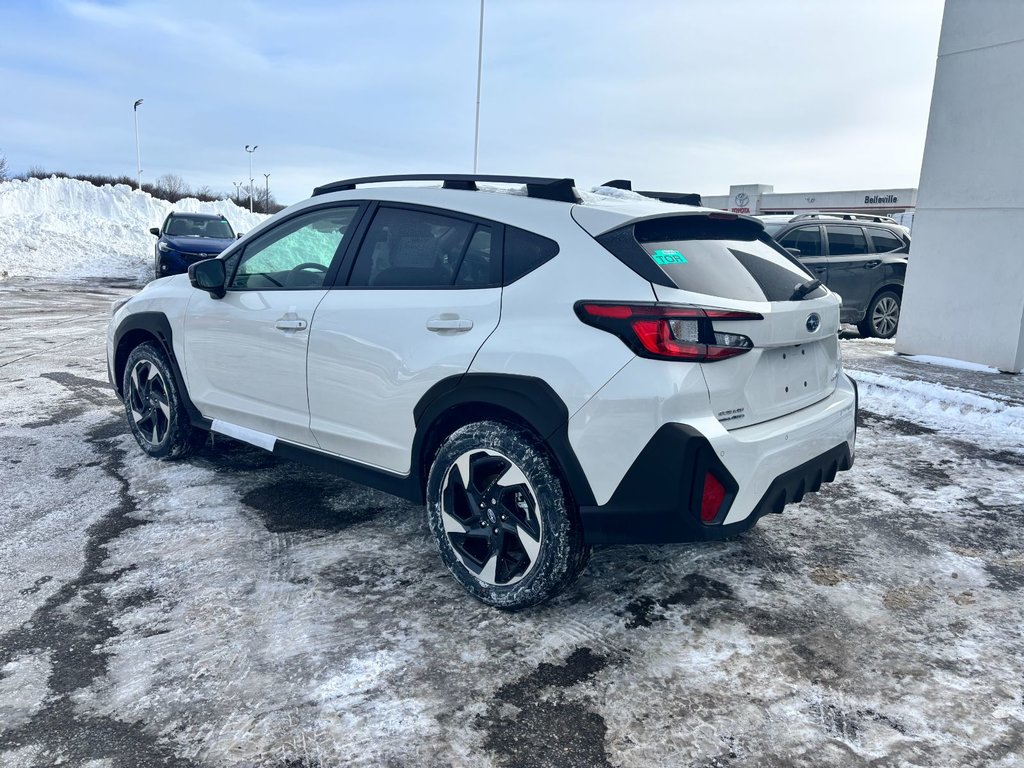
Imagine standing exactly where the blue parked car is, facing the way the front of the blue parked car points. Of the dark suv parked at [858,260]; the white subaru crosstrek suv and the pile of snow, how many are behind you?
1

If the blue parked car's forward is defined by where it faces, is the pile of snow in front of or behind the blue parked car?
behind

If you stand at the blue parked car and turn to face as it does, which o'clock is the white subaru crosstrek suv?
The white subaru crosstrek suv is roughly at 12 o'clock from the blue parked car.

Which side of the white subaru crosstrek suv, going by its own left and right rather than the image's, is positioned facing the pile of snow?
front

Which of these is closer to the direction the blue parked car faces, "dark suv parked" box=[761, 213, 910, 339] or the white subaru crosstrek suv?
the white subaru crosstrek suv

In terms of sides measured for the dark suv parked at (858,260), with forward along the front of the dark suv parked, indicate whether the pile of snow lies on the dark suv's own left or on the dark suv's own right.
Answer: on the dark suv's own right

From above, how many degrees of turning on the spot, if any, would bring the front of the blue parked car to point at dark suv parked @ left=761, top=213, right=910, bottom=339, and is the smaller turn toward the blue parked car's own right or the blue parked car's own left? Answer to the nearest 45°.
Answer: approximately 45° to the blue parked car's own left

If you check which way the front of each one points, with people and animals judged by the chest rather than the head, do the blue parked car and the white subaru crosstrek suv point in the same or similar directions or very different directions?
very different directions

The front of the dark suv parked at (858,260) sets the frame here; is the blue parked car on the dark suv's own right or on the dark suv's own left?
on the dark suv's own right

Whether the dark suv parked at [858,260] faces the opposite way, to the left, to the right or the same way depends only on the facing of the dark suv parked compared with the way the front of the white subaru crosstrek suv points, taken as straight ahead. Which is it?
to the left

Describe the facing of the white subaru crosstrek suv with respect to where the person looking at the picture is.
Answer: facing away from the viewer and to the left of the viewer

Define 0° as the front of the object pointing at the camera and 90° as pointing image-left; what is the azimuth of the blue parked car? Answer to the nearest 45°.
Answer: approximately 0°

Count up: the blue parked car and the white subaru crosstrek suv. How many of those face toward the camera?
1

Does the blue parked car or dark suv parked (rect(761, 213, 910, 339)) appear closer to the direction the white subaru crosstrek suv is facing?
the blue parked car

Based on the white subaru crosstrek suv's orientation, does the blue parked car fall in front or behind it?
in front

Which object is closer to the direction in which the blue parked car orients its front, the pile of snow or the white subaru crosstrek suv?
the white subaru crosstrek suv
